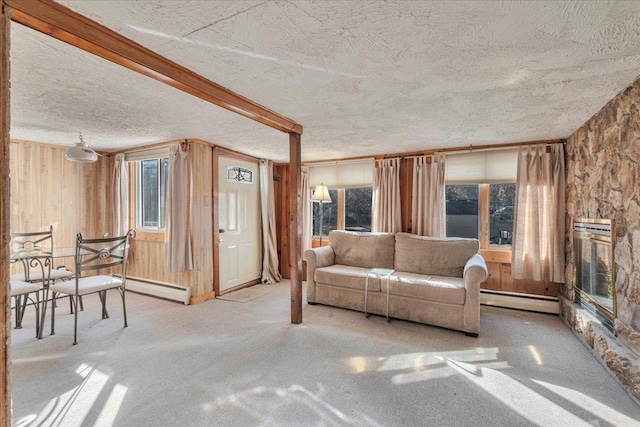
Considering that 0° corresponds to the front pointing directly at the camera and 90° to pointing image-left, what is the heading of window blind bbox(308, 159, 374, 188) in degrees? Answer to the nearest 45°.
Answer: approximately 45°

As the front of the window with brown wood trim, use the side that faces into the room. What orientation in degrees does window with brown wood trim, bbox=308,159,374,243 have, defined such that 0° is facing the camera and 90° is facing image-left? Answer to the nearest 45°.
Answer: approximately 45°

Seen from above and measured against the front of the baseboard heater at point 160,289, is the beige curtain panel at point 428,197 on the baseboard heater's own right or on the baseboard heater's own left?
on the baseboard heater's own left

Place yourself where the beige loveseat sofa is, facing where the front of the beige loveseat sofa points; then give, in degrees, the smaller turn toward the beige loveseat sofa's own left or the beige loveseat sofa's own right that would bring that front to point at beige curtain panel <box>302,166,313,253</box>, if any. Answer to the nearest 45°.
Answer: approximately 90° to the beige loveseat sofa's own right

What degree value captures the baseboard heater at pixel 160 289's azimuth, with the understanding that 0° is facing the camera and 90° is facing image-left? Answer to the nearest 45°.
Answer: approximately 45°

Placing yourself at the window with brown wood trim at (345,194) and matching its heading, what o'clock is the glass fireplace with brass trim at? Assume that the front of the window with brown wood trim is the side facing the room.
The glass fireplace with brass trim is roughly at 9 o'clock from the window with brown wood trim.

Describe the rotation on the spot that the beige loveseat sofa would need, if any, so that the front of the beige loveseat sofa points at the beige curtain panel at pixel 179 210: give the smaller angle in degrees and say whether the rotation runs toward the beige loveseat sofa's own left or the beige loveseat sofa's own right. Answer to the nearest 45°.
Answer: approximately 45° to the beige loveseat sofa's own right
